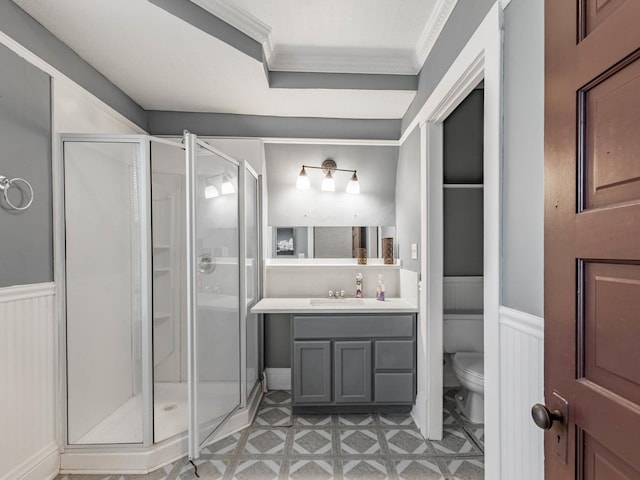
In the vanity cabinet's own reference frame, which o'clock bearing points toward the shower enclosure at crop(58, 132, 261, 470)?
The shower enclosure is roughly at 2 o'clock from the vanity cabinet.

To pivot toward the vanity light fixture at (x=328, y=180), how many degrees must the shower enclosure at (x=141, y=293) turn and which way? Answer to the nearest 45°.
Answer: approximately 45° to its left

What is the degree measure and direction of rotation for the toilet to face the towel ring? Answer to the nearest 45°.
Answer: approximately 90° to its right

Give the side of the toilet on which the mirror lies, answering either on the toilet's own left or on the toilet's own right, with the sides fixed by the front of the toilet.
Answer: on the toilet's own right

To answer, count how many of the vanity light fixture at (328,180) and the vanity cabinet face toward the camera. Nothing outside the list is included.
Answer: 2

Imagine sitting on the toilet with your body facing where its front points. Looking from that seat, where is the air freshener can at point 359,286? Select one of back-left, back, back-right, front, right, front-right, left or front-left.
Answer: back-right

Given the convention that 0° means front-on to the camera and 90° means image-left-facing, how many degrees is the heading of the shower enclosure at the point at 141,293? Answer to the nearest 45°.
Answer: approximately 315°

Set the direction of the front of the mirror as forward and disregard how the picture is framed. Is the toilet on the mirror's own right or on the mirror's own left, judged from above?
on the mirror's own left

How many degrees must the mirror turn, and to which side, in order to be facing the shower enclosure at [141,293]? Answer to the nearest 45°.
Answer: approximately 45° to its right
